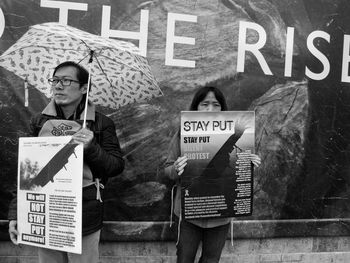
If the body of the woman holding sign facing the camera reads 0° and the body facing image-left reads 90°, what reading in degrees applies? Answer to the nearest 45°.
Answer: approximately 0°
